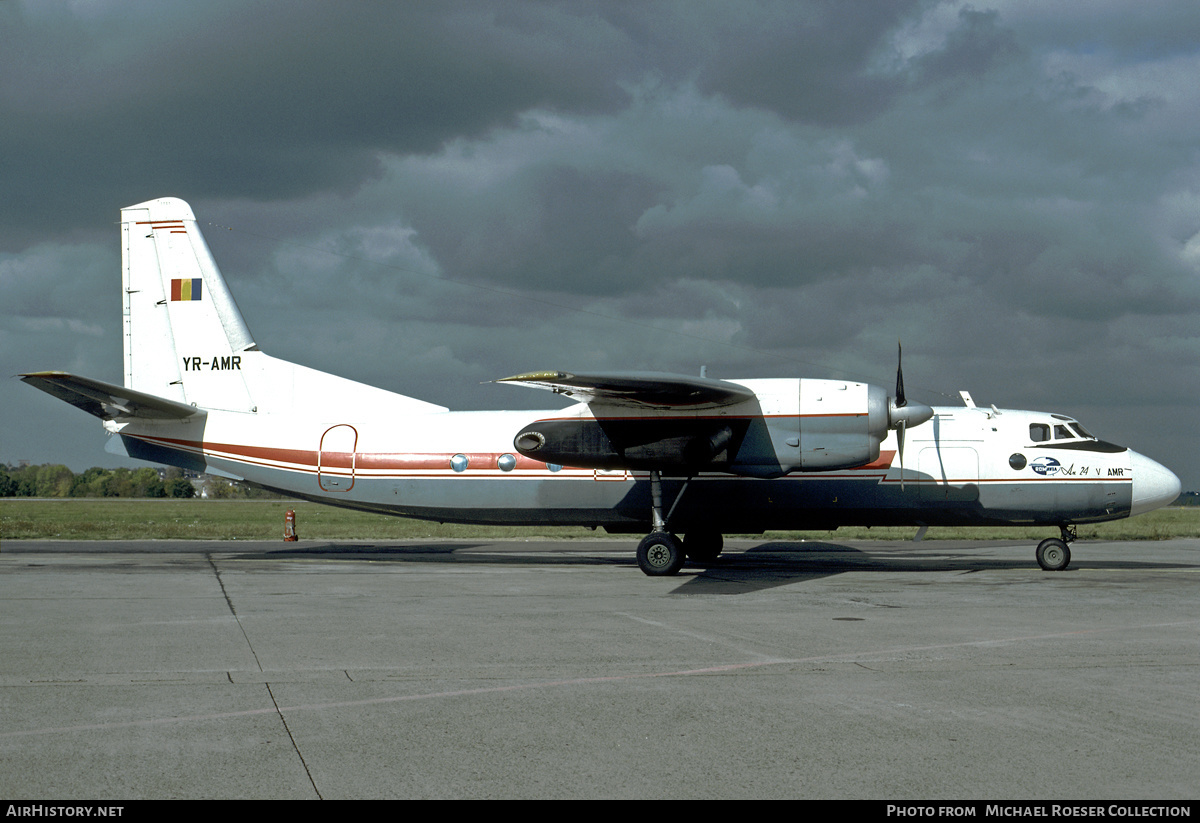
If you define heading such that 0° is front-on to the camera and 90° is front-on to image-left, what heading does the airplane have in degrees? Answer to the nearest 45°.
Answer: approximately 270°
